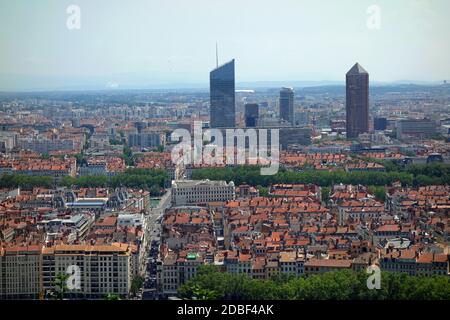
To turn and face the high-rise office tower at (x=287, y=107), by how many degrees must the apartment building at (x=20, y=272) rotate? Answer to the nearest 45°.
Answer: approximately 135° to its left

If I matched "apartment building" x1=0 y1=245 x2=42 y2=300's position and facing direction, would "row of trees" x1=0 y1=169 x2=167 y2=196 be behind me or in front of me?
behind

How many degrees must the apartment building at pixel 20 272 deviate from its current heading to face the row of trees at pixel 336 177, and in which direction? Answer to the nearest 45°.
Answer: approximately 135° to its left

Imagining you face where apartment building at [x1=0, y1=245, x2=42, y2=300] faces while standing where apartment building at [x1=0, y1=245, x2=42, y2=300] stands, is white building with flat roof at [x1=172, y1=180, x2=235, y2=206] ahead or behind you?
behind

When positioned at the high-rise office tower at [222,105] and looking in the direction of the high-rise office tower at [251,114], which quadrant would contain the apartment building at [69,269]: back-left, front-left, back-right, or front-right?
back-right

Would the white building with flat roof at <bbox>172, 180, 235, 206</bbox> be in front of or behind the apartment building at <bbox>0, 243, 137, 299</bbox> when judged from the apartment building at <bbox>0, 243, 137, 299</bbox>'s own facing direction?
behind

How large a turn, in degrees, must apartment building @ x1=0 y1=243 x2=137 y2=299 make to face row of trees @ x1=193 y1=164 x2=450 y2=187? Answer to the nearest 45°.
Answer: approximately 135° to its left

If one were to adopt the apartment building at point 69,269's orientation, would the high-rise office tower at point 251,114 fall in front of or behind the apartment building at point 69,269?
behind

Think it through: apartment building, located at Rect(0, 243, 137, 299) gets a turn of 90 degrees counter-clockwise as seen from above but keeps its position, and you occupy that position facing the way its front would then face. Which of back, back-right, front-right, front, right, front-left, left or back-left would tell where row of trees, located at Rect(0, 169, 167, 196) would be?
left

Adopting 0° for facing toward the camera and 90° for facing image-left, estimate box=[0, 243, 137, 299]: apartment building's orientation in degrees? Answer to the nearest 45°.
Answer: approximately 0°

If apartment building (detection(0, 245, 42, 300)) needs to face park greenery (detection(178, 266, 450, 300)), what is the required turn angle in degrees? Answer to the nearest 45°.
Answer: approximately 45° to its left
